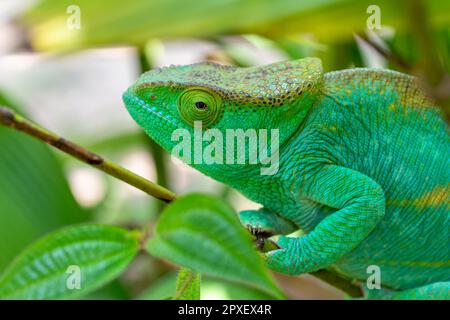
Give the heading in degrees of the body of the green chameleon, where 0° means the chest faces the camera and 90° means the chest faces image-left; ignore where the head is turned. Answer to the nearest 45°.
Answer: approximately 90°
